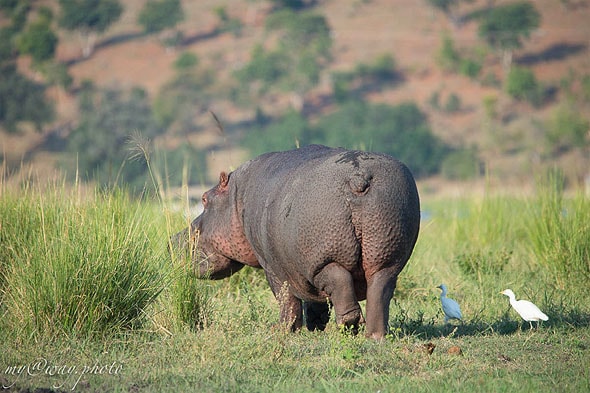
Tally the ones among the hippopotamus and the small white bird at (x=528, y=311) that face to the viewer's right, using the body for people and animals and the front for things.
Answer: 0

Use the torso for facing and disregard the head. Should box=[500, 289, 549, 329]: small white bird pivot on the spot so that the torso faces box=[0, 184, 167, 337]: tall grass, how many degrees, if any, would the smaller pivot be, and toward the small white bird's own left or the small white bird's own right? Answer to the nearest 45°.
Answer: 0° — it already faces it

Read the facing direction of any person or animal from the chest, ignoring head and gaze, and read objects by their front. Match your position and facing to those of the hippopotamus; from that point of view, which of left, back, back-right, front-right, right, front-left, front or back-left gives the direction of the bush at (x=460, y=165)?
front-right

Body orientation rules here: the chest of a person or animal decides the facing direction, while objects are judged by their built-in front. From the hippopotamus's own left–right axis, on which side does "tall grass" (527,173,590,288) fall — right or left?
on its right

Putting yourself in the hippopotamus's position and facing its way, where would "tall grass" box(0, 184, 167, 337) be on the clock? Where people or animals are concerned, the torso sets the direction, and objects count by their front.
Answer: The tall grass is roughly at 11 o'clock from the hippopotamus.

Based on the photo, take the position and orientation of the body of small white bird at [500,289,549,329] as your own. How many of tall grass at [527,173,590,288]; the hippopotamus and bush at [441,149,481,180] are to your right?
2

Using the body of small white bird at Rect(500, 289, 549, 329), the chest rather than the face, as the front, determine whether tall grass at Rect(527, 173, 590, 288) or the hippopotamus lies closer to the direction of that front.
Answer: the hippopotamus

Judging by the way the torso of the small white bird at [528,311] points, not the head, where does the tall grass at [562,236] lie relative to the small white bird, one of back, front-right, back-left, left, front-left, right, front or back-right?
right

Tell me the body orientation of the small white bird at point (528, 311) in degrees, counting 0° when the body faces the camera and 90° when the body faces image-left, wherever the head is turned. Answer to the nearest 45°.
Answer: approximately 90°

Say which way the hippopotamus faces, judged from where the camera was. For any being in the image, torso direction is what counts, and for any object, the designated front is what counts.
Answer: facing away from the viewer and to the left of the viewer

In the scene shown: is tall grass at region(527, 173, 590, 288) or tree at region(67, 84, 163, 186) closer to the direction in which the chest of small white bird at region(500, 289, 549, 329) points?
the tree

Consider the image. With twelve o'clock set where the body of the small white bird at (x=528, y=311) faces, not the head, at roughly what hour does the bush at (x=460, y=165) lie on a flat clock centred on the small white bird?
The bush is roughly at 3 o'clock from the small white bird.

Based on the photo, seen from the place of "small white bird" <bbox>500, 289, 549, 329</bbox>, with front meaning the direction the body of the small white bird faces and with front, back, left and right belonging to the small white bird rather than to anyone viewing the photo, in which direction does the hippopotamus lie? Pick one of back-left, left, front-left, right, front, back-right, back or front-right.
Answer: front-left
